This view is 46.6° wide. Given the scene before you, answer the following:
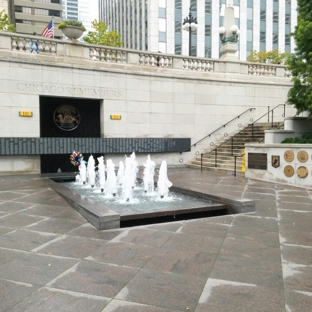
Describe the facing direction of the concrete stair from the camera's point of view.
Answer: facing the viewer and to the left of the viewer

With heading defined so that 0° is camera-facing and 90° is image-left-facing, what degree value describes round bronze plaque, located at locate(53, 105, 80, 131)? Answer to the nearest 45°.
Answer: approximately 0°

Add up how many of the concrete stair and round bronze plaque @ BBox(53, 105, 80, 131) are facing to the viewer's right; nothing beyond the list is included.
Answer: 0

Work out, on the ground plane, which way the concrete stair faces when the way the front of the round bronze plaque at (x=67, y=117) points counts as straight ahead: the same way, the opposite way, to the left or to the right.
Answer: to the right

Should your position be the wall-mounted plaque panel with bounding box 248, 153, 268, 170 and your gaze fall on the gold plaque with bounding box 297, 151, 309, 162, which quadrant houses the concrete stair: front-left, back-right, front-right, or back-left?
back-left

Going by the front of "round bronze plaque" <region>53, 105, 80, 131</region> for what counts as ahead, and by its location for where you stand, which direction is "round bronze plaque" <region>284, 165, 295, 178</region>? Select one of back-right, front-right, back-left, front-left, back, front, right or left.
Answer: front-left

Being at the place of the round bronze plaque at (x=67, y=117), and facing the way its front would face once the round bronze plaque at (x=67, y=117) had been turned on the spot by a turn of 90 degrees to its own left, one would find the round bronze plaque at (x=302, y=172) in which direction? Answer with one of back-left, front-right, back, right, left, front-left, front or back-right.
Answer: front-right

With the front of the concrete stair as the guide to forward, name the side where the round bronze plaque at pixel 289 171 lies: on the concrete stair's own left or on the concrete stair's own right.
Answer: on the concrete stair's own left

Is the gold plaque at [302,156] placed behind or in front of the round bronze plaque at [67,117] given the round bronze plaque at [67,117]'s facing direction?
in front
